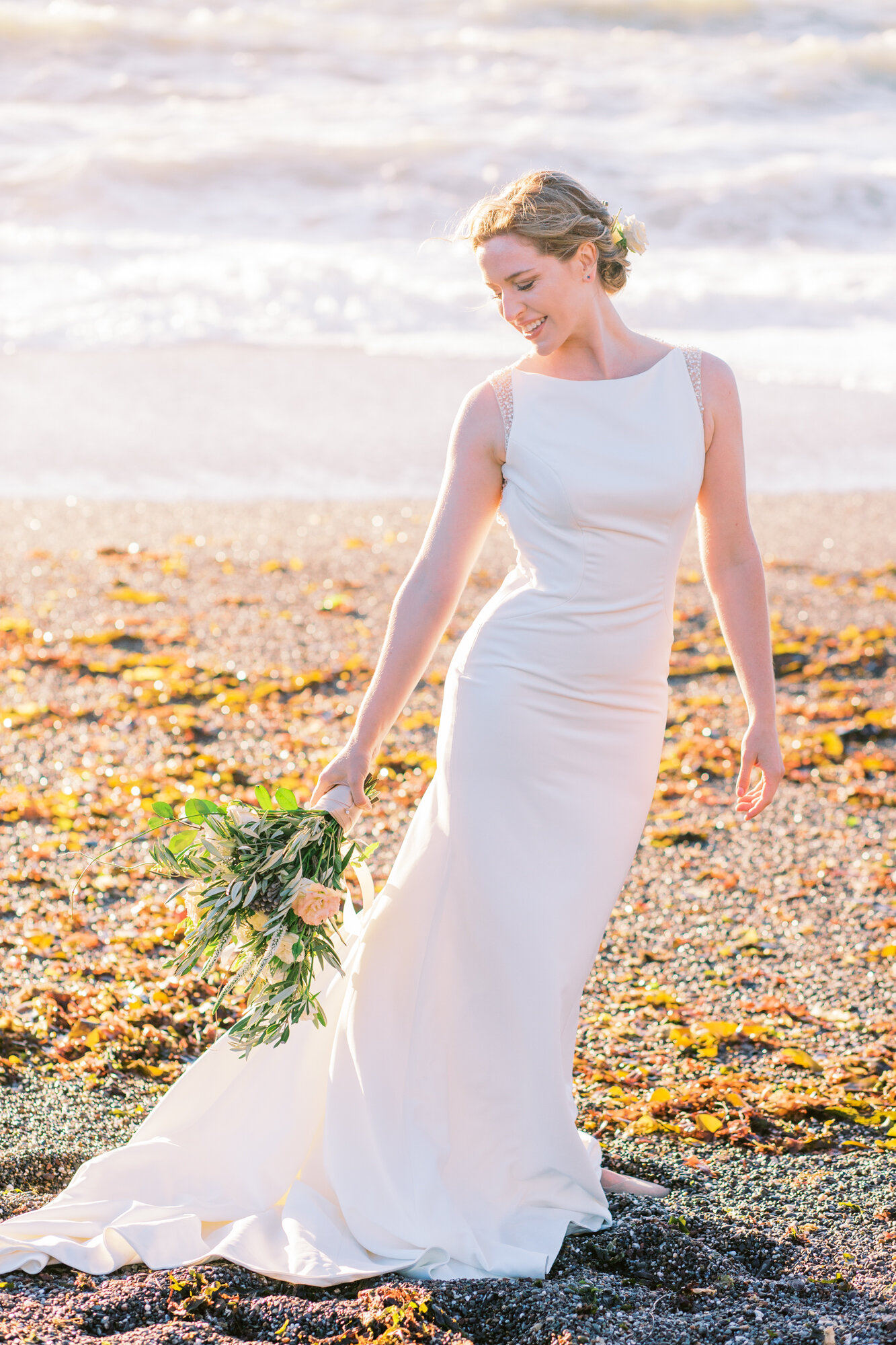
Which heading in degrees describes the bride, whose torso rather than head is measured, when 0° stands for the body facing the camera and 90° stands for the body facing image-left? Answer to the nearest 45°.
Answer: approximately 315°
